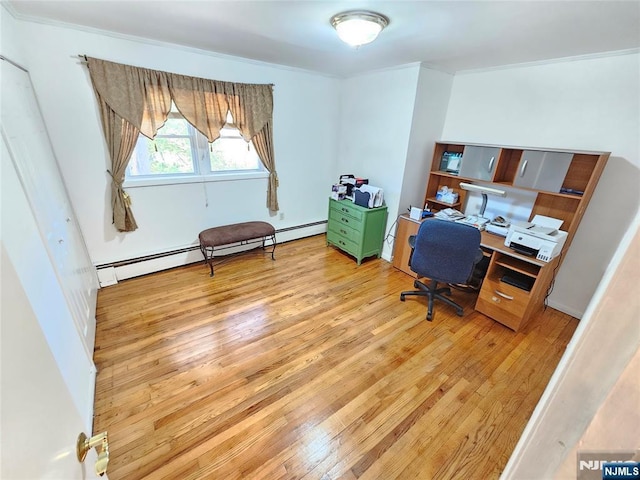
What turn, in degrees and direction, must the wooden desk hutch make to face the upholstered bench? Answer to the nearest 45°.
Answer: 0° — it already faces it

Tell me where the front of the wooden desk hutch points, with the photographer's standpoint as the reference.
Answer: facing the viewer and to the left of the viewer

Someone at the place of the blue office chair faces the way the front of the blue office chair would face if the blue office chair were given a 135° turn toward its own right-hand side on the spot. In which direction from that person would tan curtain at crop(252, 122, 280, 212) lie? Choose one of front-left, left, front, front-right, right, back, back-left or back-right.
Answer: back-right

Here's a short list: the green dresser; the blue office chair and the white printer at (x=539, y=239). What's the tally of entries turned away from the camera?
1

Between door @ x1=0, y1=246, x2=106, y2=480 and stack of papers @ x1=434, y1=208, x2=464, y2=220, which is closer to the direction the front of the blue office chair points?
the stack of papers

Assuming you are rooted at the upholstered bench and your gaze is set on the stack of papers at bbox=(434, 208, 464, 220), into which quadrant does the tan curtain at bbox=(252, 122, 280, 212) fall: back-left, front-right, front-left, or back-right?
front-left

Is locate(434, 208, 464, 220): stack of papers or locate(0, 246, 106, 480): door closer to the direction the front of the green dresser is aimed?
the door

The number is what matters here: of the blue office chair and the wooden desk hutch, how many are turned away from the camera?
1

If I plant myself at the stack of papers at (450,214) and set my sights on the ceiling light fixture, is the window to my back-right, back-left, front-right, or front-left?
front-right

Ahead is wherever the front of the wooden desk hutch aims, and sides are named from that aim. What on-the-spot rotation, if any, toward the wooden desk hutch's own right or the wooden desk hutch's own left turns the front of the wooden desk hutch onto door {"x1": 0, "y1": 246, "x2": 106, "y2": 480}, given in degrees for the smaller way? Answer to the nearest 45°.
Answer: approximately 45° to the wooden desk hutch's own left

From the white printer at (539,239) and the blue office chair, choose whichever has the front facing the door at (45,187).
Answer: the white printer

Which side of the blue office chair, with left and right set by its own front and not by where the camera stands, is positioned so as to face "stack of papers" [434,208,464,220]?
front

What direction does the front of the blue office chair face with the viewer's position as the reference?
facing away from the viewer

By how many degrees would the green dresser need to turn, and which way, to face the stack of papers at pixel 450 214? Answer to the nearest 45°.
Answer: approximately 135° to its left

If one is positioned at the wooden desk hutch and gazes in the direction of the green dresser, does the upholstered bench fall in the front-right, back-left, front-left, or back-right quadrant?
front-left
